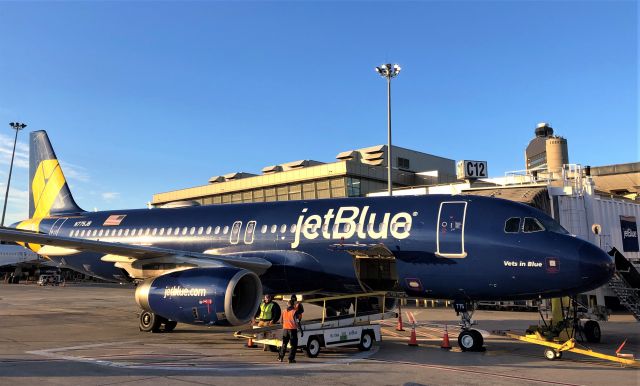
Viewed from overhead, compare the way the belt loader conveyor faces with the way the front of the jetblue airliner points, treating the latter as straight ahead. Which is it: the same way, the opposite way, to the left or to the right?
to the left

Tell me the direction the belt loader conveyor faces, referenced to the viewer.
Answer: facing away from the viewer and to the right of the viewer

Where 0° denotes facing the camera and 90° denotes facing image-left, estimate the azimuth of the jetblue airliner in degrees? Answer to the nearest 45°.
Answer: approximately 315°
